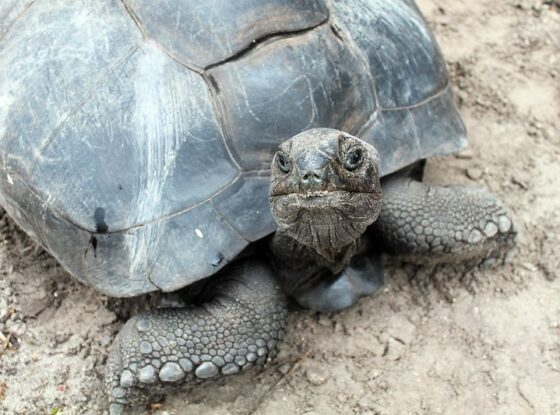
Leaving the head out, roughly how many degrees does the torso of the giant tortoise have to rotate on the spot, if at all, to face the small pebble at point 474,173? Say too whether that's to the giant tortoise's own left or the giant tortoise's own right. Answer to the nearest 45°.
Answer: approximately 45° to the giant tortoise's own left

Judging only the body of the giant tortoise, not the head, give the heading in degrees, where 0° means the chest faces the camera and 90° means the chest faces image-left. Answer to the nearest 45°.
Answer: approximately 315°
